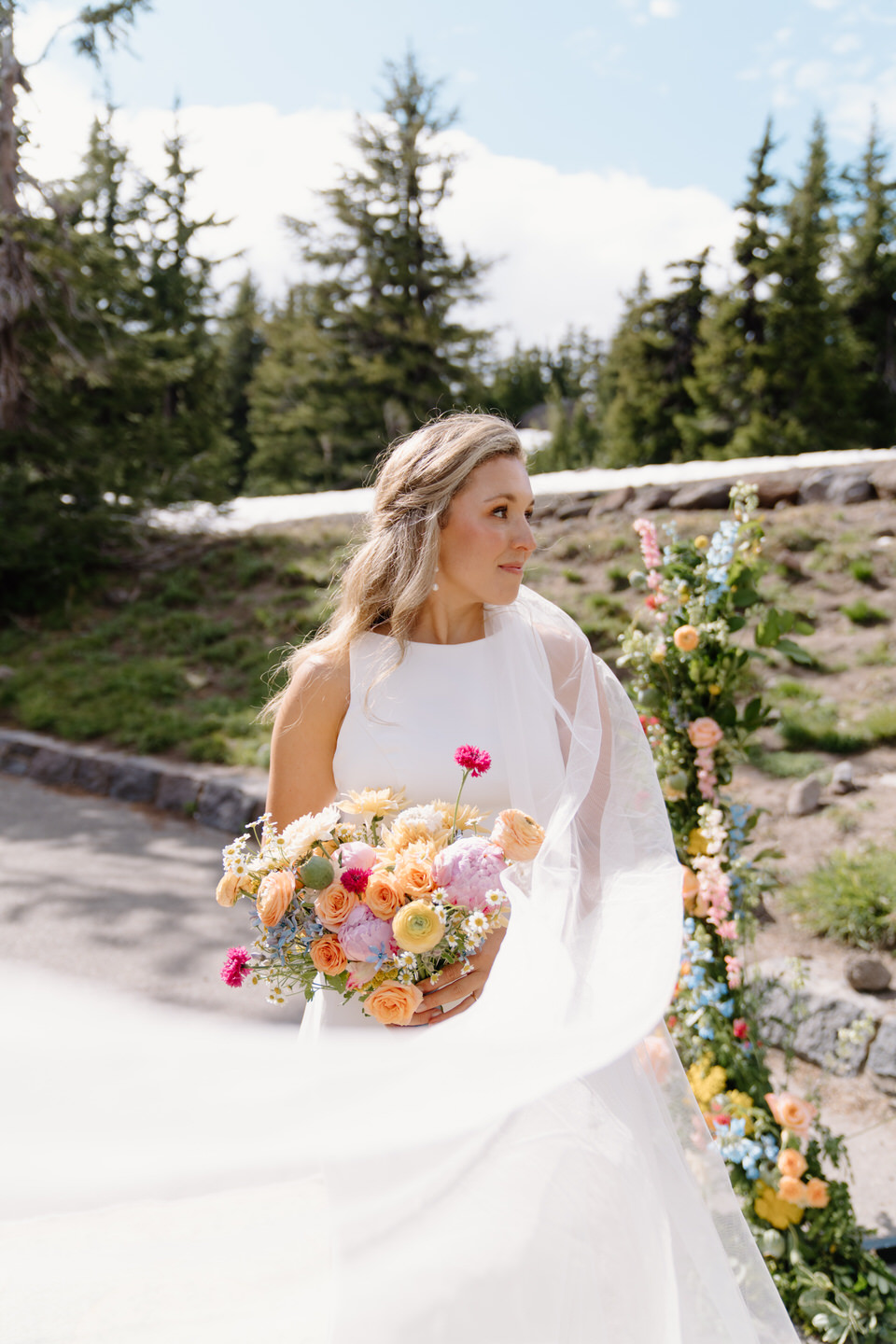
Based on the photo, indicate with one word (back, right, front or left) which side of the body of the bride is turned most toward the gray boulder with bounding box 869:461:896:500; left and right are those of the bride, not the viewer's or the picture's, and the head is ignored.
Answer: back

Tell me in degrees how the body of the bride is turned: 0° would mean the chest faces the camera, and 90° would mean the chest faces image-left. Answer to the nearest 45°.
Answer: approximately 0°

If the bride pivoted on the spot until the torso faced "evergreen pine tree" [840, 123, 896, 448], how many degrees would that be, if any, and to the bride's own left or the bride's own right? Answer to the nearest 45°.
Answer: approximately 180°

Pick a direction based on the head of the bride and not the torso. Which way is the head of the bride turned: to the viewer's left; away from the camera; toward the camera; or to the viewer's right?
to the viewer's right

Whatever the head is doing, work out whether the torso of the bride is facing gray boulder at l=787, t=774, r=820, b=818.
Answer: no

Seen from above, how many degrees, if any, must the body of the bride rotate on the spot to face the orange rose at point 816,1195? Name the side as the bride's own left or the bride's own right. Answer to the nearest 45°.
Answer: approximately 135° to the bride's own left

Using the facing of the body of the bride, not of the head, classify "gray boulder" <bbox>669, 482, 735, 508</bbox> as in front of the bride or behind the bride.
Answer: behind

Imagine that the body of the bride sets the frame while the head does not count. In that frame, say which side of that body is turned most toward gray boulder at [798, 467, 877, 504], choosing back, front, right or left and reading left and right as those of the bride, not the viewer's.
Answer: back

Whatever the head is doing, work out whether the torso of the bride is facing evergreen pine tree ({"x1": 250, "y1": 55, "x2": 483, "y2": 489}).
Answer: no

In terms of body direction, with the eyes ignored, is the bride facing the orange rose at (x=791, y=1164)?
no

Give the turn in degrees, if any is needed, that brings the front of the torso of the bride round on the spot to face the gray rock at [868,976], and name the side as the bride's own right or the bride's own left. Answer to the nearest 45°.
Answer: approximately 135° to the bride's own left

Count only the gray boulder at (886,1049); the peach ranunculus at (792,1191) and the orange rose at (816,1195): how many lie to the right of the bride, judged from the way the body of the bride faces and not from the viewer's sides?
0

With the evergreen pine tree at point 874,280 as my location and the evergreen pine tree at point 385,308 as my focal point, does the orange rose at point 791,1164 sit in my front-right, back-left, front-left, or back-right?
front-left

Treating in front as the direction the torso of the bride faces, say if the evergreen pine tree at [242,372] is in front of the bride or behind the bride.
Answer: behind

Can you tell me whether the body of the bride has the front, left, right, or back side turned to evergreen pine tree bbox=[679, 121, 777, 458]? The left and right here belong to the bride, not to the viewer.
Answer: back
